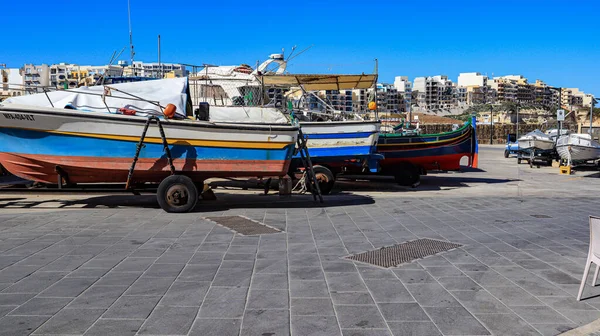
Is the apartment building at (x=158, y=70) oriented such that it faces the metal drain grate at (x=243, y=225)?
yes

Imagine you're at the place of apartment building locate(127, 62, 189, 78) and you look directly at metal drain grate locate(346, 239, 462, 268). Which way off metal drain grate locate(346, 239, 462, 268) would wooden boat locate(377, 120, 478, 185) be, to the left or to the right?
left

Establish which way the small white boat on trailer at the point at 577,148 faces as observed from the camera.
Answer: facing the viewer and to the left of the viewer

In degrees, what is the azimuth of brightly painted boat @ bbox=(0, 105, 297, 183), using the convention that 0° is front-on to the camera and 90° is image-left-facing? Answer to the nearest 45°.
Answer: approximately 90°

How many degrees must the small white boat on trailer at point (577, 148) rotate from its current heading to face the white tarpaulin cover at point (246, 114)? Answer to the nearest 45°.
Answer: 0° — it already faces it

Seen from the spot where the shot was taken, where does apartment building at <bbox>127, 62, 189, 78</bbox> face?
facing the viewer

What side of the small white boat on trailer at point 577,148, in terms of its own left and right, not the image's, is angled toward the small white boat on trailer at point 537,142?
right

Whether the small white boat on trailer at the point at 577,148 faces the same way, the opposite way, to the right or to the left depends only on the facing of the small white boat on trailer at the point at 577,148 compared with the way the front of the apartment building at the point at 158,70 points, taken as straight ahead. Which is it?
to the right

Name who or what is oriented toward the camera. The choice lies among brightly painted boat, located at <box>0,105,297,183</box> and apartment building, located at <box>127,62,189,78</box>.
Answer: the apartment building
